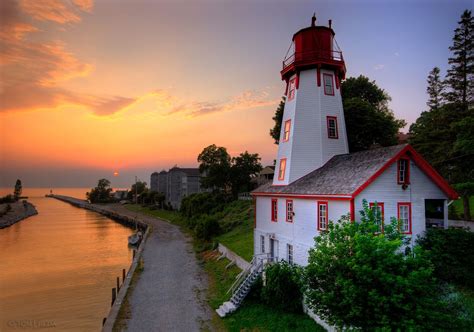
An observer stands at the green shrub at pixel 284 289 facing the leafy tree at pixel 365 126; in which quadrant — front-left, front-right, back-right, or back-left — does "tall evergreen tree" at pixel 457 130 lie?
front-right

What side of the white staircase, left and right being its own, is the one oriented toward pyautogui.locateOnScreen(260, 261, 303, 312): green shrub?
left

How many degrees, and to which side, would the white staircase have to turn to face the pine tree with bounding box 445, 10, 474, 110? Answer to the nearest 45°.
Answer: approximately 180°

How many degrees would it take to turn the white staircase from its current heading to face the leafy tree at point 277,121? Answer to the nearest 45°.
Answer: approximately 135° to its right

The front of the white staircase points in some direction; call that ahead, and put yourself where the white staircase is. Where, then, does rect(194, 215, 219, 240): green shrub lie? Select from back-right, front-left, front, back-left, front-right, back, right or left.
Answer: back-right

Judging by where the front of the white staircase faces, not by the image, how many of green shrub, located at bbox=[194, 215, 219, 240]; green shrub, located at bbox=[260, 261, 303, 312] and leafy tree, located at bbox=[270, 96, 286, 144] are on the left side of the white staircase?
1

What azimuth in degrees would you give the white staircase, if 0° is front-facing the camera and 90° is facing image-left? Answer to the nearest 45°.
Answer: approximately 45°

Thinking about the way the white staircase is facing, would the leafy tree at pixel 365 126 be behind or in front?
behind
